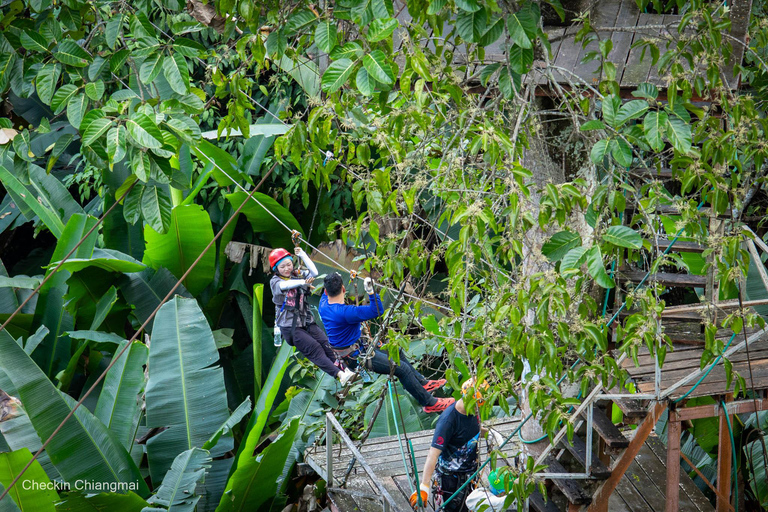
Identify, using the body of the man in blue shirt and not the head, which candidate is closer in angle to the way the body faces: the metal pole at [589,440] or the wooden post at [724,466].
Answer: the wooden post

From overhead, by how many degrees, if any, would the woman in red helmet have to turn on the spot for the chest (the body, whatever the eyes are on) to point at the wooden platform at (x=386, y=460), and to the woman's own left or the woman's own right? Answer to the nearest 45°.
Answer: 0° — they already face it

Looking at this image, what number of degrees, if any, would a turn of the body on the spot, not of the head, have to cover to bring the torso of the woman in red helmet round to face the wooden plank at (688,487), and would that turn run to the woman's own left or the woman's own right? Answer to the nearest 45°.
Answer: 0° — they already face it

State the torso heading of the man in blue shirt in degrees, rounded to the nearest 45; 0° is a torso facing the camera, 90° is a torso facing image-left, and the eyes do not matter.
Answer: approximately 225°

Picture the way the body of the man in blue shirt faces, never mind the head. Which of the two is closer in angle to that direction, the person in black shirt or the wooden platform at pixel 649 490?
the wooden platform
